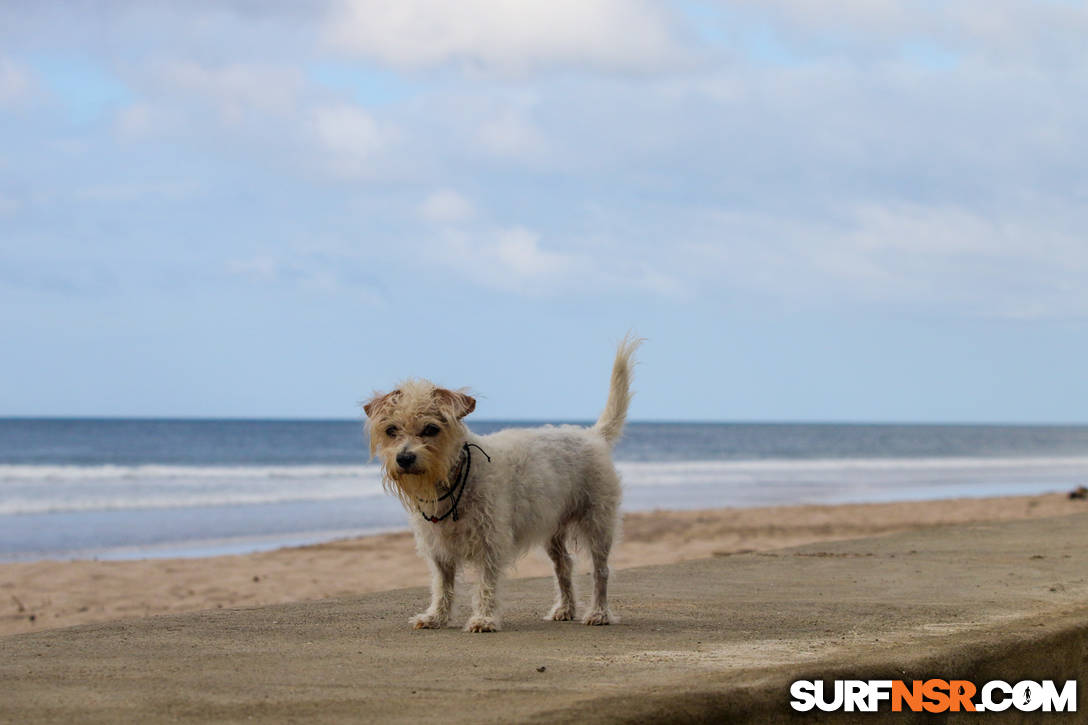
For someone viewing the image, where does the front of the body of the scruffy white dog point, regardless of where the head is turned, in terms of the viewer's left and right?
facing the viewer and to the left of the viewer
